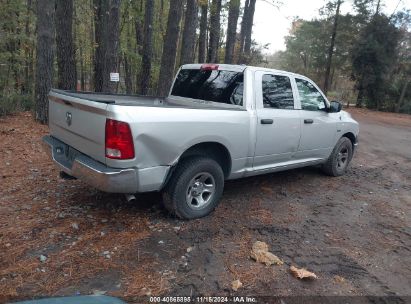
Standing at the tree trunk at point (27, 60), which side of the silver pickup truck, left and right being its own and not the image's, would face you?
left

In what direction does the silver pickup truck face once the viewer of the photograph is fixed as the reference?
facing away from the viewer and to the right of the viewer

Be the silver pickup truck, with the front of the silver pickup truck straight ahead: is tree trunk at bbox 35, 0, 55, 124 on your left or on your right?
on your left

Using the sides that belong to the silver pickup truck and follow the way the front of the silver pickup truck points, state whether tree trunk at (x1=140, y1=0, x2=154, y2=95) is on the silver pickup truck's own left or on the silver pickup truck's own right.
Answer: on the silver pickup truck's own left

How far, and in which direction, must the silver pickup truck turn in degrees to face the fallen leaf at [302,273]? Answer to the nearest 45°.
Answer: approximately 90° to its right

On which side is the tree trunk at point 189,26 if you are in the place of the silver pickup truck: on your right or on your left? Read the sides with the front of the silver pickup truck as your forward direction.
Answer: on your left

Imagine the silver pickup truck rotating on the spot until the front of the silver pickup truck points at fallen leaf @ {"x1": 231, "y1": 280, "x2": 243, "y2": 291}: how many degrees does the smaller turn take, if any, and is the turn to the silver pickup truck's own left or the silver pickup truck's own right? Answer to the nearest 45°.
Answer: approximately 135° to the silver pickup truck's own right

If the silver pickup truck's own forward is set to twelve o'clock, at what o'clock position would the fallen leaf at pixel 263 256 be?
The fallen leaf is roughly at 3 o'clock from the silver pickup truck.

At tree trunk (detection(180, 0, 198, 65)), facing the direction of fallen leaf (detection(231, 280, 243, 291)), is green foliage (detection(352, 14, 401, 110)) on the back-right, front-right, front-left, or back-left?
back-left

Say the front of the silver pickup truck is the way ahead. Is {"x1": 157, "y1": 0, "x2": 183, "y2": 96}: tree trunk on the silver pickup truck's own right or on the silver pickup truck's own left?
on the silver pickup truck's own left

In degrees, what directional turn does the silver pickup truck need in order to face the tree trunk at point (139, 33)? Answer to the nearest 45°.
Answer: approximately 45° to its left
